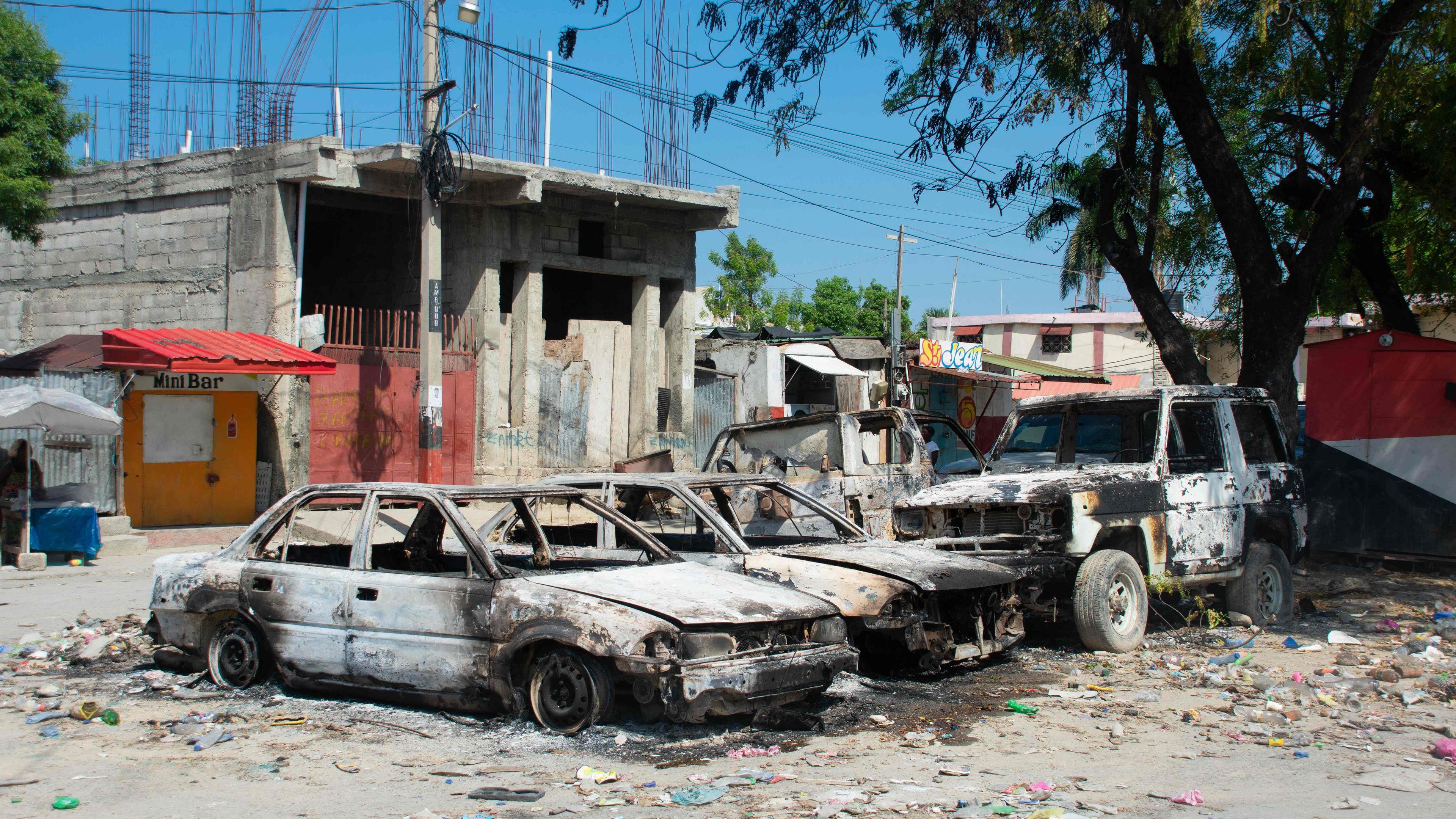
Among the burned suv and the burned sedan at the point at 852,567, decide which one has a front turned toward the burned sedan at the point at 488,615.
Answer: the burned suv

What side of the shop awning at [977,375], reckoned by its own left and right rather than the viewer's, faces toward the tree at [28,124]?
right

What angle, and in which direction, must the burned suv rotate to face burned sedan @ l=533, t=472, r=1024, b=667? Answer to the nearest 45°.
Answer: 0° — it already faces it

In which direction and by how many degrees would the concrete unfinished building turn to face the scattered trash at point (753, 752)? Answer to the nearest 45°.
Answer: approximately 45° to its right

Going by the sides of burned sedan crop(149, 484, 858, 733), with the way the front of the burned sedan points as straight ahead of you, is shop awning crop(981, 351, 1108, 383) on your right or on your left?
on your left

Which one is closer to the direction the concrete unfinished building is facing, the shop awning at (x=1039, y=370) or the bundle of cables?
the bundle of cables

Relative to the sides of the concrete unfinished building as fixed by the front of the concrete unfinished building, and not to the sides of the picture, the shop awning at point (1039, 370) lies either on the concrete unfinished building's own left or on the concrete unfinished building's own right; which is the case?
on the concrete unfinished building's own left

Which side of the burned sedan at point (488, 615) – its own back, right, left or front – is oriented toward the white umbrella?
back

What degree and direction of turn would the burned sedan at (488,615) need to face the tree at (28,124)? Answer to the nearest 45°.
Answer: approximately 180°

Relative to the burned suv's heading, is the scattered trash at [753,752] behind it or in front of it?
in front

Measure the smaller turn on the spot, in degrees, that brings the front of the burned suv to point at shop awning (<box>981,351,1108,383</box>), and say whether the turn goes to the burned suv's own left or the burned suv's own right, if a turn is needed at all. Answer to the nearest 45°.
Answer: approximately 135° to the burned suv's own right

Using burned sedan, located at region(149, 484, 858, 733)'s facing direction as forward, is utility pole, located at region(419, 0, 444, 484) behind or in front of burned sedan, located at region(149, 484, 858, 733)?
behind

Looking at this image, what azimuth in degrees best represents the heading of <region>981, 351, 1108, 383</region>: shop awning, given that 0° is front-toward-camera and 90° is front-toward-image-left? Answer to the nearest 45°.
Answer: approximately 315°
